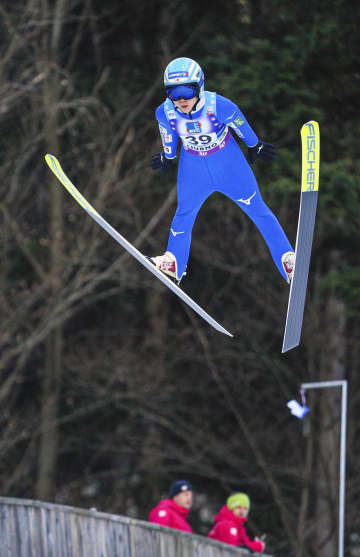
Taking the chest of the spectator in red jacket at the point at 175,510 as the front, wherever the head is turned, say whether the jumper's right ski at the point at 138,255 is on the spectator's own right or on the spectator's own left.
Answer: on the spectator's own right

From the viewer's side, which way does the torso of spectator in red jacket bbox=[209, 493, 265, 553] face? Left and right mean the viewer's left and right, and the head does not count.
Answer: facing the viewer and to the right of the viewer

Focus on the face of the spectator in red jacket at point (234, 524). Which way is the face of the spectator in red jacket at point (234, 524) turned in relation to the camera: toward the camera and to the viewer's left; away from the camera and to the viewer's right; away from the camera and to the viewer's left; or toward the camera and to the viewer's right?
toward the camera and to the viewer's right

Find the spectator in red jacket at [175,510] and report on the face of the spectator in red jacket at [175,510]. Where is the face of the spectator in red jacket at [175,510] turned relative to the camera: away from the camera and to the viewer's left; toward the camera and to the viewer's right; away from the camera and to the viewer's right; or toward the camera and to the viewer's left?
toward the camera and to the viewer's right

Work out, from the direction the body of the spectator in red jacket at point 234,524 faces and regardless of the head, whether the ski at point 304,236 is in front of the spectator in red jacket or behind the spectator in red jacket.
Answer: in front

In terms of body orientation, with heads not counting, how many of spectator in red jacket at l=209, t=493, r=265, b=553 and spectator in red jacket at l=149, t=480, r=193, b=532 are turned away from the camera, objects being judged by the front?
0
